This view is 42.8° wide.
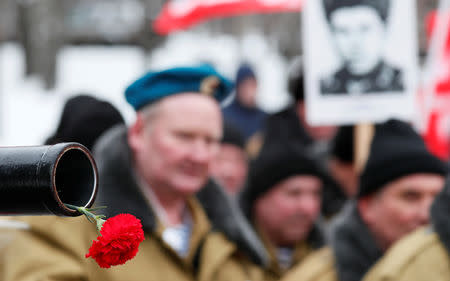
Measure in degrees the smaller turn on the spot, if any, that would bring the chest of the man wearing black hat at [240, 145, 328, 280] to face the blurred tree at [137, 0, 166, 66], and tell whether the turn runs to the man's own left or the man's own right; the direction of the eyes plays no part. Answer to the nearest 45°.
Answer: approximately 135° to the man's own left

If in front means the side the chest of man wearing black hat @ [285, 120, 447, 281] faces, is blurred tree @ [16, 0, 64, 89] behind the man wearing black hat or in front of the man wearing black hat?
behind

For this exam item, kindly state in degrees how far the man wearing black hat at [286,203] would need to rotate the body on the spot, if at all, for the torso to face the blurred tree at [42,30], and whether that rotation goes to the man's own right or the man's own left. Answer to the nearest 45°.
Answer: approximately 180°

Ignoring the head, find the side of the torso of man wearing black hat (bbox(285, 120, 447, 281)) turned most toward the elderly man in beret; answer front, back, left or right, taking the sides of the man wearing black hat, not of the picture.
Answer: right

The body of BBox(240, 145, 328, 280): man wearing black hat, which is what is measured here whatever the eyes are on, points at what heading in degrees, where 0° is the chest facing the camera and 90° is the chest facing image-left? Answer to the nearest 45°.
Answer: approximately 315°

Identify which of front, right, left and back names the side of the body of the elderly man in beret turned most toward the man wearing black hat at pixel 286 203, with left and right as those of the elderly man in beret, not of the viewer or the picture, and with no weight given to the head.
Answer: left

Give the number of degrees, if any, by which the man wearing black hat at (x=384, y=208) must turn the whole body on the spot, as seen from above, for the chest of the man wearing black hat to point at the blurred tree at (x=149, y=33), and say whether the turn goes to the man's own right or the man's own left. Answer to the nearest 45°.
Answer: approximately 180°

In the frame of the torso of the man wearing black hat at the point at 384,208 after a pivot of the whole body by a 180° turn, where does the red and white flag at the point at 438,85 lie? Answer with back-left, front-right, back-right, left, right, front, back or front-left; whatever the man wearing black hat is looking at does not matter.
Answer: front-right

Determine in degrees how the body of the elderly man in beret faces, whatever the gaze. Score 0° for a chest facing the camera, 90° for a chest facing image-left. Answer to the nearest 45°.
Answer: approximately 315°
